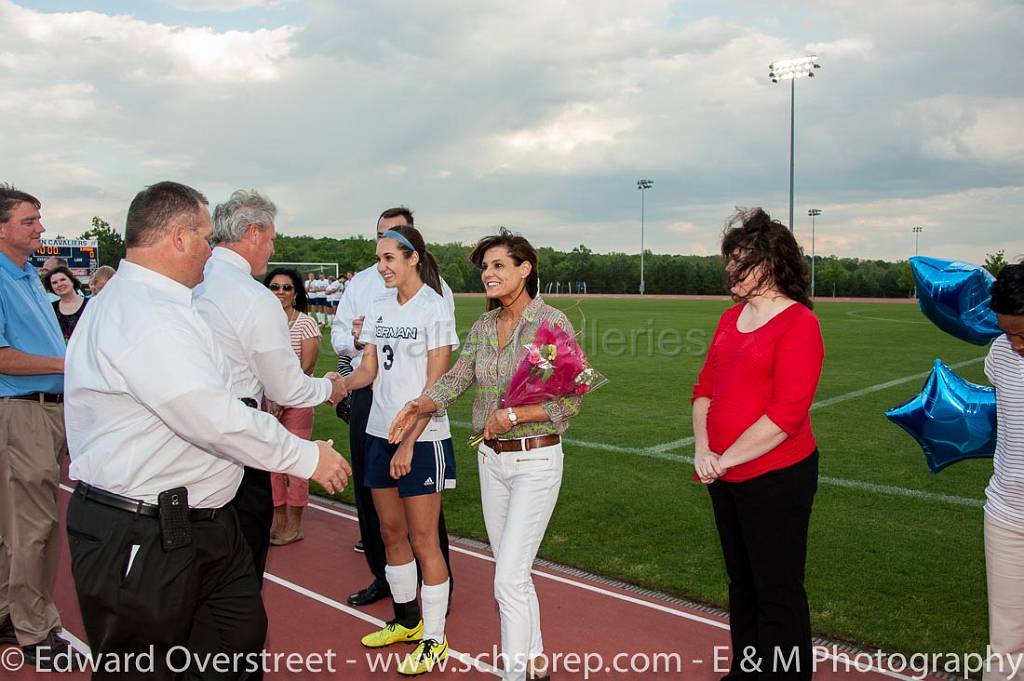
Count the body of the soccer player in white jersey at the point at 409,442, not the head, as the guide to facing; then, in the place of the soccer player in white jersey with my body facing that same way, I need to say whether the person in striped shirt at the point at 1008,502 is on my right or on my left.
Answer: on my left

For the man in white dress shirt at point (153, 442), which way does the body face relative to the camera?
to the viewer's right

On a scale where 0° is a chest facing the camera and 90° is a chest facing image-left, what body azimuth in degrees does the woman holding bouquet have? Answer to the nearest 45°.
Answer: approximately 45°

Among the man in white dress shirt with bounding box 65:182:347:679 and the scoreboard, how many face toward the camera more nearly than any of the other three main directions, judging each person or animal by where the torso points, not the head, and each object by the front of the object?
1

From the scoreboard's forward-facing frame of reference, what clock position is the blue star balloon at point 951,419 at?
The blue star balloon is roughly at 12 o'clock from the scoreboard.

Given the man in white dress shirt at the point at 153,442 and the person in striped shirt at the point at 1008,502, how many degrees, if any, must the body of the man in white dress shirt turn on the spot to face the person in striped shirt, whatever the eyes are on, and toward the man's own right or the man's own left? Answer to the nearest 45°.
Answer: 0° — they already face them

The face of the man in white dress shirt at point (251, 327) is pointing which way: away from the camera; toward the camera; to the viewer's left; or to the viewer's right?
to the viewer's right
